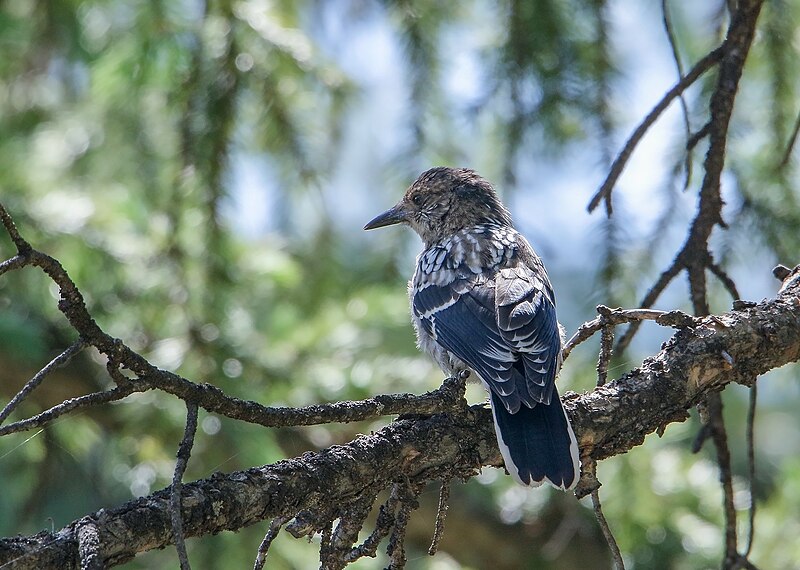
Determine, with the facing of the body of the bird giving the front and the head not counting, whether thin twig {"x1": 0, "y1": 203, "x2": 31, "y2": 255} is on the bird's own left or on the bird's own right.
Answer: on the bird's own left

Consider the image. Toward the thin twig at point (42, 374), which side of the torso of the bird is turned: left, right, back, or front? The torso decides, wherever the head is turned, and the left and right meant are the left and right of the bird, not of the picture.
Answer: left

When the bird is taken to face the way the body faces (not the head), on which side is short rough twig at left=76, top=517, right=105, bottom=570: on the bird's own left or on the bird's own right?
on the bird's own left

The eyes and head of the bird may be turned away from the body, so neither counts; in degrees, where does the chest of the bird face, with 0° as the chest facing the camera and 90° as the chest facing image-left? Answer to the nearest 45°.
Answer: approximately 135°

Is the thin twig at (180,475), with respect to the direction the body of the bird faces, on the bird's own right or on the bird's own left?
on the bird's own left
